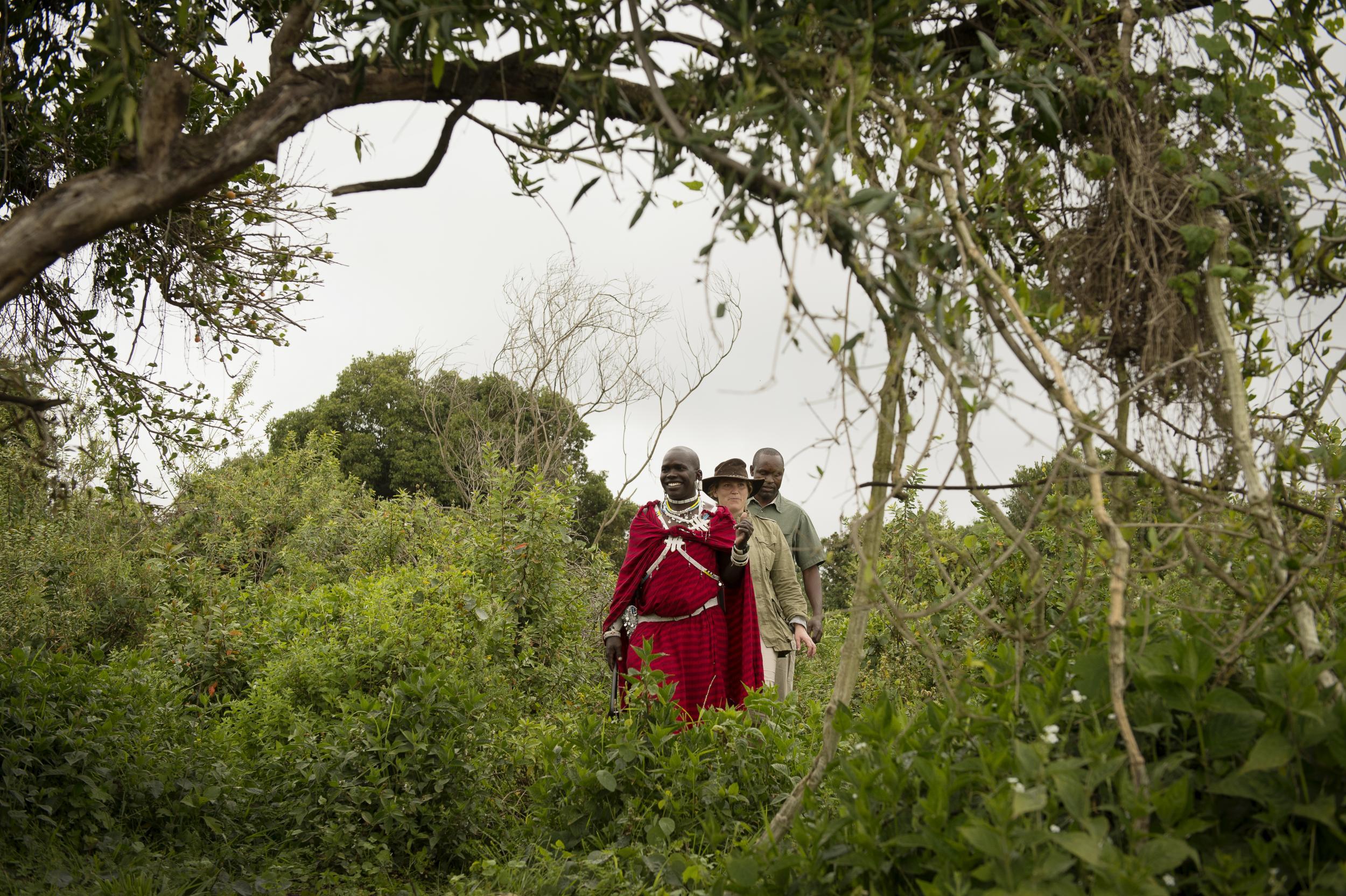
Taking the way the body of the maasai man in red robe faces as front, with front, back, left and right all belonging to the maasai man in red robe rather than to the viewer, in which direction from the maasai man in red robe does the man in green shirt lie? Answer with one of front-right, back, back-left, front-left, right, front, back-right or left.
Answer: back-left

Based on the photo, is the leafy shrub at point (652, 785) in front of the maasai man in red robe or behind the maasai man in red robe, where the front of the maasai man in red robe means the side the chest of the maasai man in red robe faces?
in front

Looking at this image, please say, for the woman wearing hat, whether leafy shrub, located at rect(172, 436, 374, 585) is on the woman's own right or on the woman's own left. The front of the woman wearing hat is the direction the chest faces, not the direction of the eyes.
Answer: on the woman's own right

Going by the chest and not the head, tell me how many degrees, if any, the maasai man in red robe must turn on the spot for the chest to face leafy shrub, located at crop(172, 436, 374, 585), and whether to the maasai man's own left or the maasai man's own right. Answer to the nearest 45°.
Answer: approximately 135° to the maasai man's own right

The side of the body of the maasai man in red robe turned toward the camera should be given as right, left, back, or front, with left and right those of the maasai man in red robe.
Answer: front

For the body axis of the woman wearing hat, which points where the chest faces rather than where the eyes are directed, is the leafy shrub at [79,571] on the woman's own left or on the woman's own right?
on the woman's own right

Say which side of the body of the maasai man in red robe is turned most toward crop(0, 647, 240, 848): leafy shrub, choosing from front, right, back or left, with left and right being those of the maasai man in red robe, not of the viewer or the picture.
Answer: front

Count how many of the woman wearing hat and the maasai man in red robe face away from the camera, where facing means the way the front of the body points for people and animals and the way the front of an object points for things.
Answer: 0

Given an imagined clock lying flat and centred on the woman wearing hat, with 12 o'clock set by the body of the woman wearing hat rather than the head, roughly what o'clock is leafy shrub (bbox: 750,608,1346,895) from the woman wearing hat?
The leafy shrub is roughly at 10 o'clock from the woman wearing hat.

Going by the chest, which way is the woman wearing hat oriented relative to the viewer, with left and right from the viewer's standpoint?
facing the viewer and to the left of the viewer

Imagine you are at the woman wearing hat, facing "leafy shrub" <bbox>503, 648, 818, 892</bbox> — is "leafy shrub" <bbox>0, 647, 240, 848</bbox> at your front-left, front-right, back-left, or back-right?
front-right
